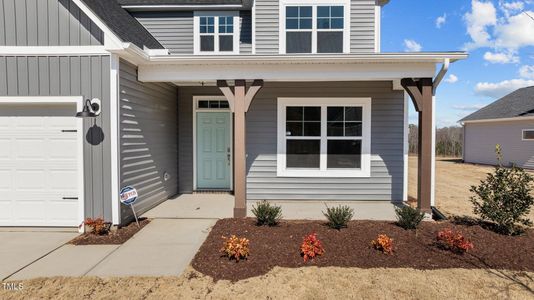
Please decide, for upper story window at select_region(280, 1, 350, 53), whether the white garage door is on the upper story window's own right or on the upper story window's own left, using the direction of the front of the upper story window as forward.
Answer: on the upper story window's own right

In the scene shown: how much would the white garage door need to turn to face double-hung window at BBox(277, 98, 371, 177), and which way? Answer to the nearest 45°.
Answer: approximately 90° to its left

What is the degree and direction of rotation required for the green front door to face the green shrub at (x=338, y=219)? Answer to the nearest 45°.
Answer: approximately 45° to its left

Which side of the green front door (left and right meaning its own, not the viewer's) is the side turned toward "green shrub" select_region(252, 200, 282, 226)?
front

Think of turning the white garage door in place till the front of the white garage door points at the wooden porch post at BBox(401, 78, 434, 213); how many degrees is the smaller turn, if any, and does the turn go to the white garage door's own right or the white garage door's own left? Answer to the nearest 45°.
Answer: approximately 45° to the white garage door's own left

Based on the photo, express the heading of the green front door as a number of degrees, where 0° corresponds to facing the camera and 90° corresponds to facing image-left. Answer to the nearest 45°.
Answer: approximately 0°

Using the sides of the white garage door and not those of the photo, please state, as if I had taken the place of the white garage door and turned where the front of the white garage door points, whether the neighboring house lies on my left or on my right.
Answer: on my left

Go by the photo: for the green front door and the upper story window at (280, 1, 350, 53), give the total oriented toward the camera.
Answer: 2

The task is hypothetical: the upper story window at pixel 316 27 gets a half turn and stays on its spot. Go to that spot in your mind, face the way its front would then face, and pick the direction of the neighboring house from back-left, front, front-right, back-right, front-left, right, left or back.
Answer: front-right
